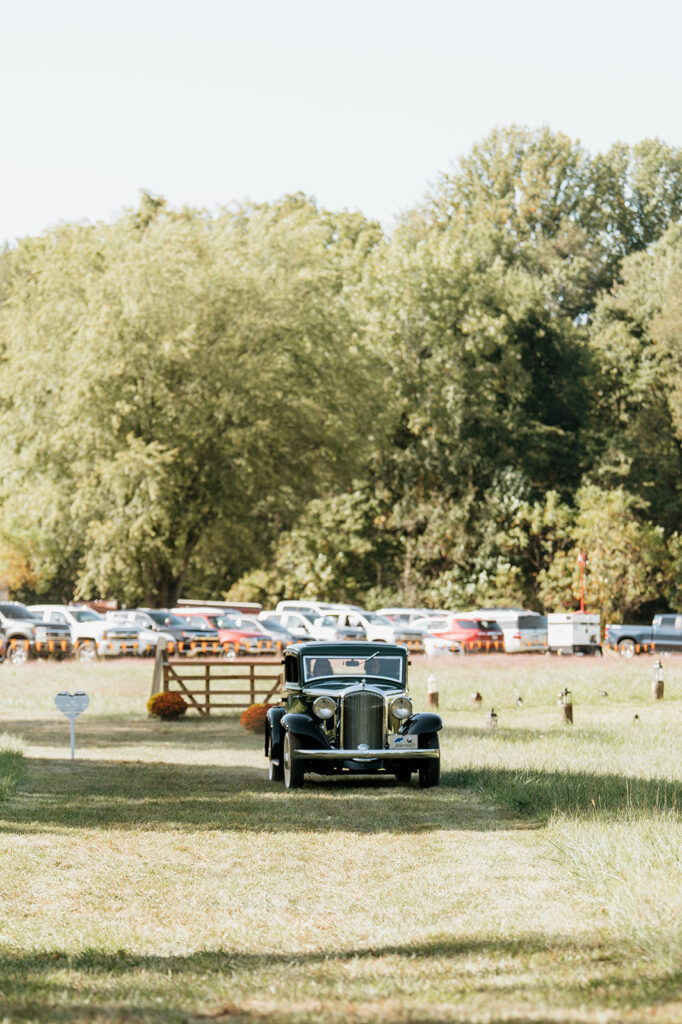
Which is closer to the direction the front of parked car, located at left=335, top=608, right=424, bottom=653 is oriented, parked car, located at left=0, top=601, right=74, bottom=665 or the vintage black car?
the vintage black car

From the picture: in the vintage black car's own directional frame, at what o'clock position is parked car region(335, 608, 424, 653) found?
The parked car is roughly at 6 o'clock from the vintage black car.

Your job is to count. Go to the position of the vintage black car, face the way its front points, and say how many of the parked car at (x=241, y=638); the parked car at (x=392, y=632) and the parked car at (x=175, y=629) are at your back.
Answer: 3

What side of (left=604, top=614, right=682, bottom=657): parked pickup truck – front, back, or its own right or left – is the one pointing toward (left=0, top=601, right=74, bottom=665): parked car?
back

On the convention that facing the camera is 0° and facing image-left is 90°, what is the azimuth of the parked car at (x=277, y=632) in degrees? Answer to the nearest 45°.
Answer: approximately 315°

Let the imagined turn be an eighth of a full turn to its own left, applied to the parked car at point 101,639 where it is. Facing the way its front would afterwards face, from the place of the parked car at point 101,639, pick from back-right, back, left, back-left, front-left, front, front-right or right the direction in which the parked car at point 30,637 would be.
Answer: back

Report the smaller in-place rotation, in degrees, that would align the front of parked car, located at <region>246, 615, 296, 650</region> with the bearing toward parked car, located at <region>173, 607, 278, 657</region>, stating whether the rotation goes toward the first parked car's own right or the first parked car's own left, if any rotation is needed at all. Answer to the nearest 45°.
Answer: approximately 90° to the first parked car's own right

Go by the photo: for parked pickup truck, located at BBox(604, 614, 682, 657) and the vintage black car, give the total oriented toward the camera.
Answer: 1

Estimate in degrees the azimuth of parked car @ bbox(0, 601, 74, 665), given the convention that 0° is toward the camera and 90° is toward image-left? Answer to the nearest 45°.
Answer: approximately 315°

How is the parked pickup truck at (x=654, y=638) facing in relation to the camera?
to the viewer's right
